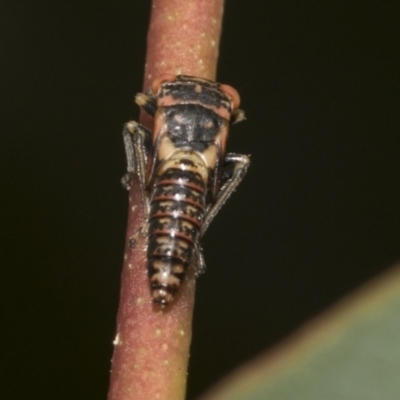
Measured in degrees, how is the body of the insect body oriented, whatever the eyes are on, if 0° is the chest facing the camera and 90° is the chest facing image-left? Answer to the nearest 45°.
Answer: approximately 180°

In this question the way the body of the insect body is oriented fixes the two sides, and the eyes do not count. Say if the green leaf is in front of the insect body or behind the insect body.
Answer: behind
